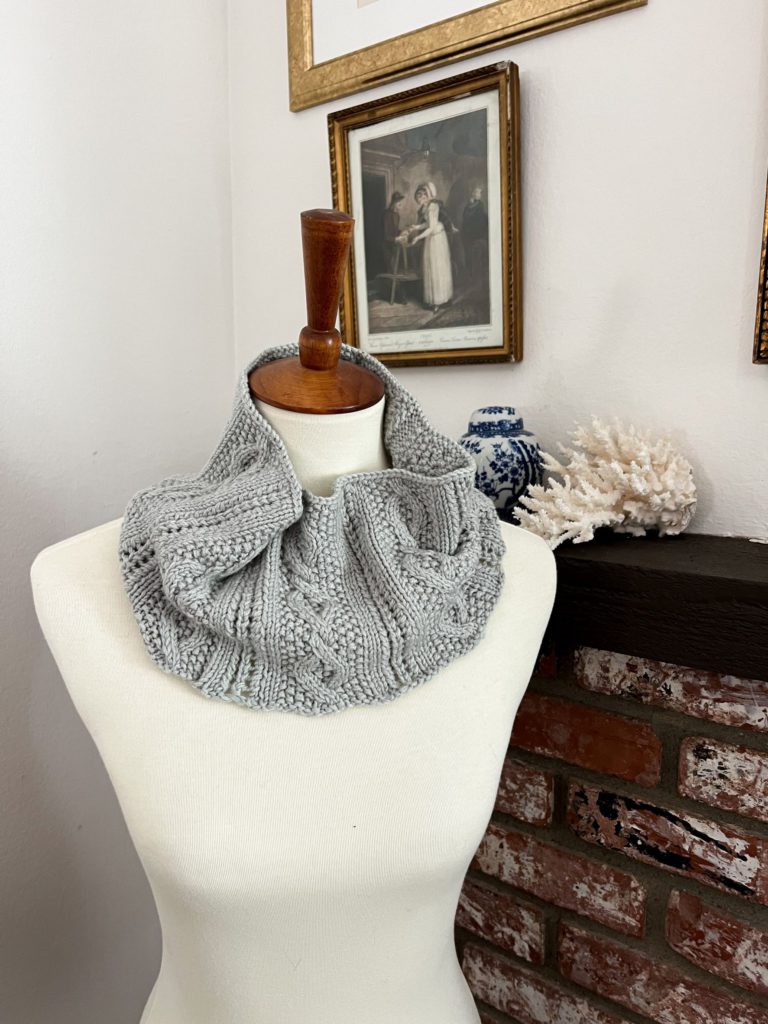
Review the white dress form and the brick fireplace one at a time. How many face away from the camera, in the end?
0

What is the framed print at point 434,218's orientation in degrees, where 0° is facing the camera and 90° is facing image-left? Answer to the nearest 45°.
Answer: approximately 45°

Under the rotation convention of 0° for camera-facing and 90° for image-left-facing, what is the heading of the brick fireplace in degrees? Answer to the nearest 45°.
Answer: approximately 45°

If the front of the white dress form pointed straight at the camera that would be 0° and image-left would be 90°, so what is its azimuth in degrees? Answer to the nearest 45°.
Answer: approximately 0°

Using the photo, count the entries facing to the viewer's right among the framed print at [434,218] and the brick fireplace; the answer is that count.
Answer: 0

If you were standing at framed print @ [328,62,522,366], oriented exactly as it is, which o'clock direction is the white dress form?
The white dress form is roughly at 11 o'clock from the framed print.
